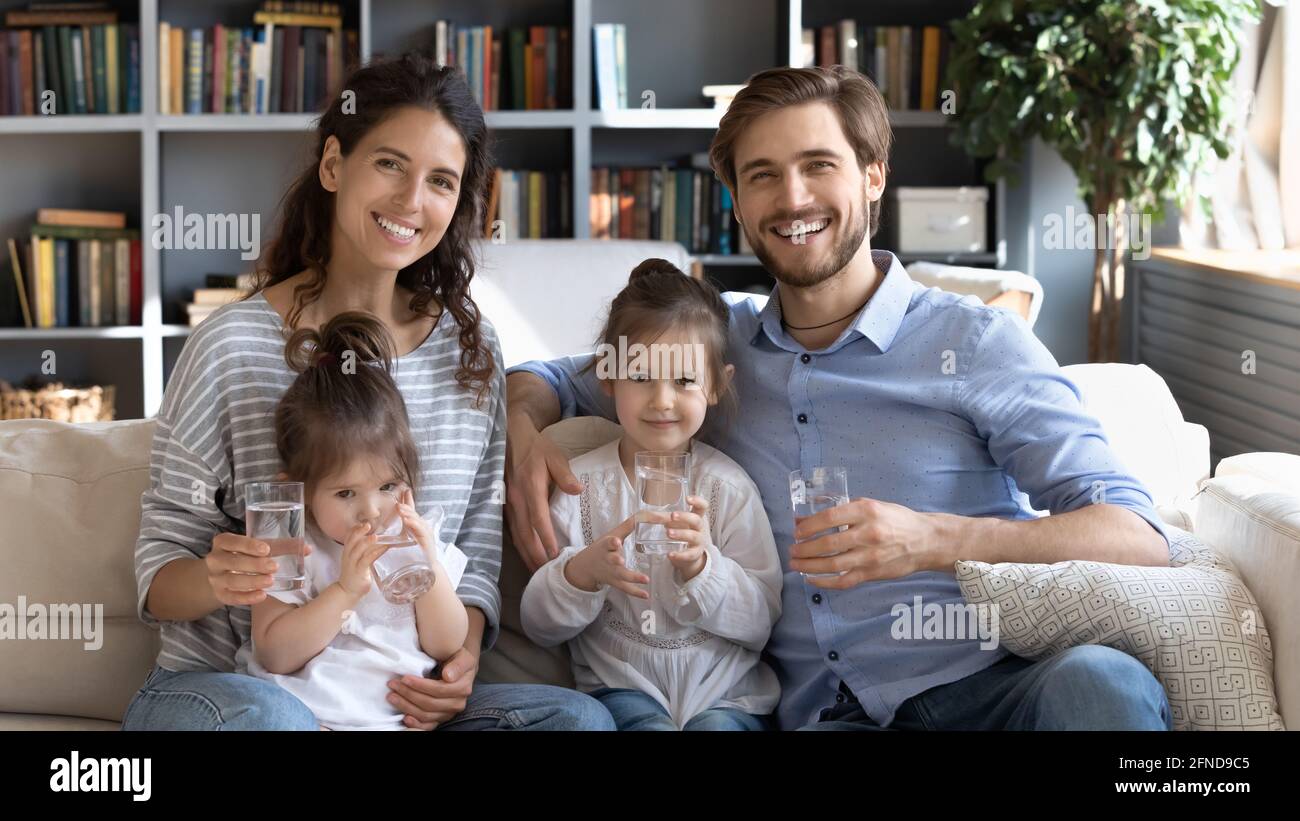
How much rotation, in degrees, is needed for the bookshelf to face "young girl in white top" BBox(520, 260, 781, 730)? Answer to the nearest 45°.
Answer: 0° — it already faces them

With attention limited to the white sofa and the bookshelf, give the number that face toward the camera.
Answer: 2
